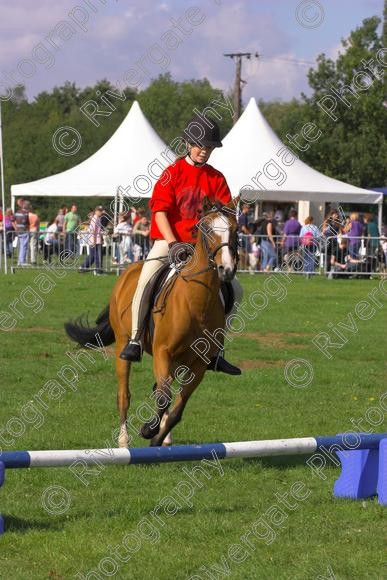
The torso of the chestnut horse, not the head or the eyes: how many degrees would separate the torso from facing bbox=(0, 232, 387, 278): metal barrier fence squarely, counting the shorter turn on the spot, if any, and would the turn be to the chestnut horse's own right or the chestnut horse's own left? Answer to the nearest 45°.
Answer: approximately 135° to the chestnut horse's own left

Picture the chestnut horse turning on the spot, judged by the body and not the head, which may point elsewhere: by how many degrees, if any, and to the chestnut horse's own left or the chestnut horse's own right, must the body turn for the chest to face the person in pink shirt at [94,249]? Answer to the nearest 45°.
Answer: approximately 135° to the chestnut horse's own left

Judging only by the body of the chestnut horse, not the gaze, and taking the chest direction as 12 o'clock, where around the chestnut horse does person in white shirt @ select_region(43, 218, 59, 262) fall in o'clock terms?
The person in white shirt is roughly at 7 o'clock from the chestnut horse.

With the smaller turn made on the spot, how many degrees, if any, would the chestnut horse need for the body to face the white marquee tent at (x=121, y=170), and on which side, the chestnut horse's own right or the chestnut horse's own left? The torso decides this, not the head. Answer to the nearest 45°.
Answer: approximately 135° to the chestnut horse's own left

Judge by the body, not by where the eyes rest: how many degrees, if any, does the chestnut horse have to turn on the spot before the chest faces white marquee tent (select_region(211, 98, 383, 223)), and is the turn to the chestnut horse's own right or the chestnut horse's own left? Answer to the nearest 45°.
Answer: approximately 135° to the chestnut horse's own left

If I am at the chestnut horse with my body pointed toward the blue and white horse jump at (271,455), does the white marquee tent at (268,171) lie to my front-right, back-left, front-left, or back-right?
back-left

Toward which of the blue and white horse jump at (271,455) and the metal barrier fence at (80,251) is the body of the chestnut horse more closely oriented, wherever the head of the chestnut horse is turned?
the blue and white horse jump

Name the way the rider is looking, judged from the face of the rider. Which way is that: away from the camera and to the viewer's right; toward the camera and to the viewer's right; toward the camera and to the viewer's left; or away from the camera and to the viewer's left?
toward the camera and to the viewer's right

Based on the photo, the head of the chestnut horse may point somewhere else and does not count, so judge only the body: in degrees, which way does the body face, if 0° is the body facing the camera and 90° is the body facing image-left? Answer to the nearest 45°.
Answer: approximately 315°

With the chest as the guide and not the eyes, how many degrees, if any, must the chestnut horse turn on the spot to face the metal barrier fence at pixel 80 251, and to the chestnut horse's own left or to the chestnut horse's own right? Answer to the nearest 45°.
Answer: approximately 135° to the chestnut horse's own left
